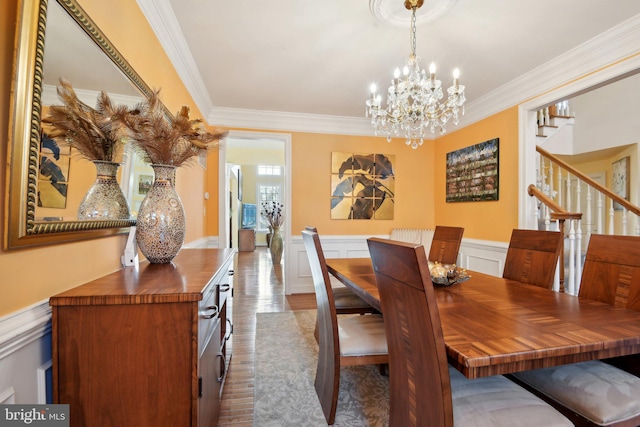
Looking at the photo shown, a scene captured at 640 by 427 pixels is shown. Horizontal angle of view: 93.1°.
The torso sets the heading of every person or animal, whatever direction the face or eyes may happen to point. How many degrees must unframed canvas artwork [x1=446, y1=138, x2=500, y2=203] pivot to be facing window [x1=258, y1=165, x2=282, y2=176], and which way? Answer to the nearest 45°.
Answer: approximately 90° to its right

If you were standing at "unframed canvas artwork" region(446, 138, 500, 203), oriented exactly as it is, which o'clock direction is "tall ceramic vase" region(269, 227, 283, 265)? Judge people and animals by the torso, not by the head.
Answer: The tall ceramic vase is roughly at 2 o'clock from the unframed canvas artwork.

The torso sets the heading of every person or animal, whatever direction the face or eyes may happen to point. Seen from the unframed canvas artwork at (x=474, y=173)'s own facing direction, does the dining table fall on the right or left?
on its left

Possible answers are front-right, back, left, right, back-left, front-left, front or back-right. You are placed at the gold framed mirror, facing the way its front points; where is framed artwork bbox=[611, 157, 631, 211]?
front-left

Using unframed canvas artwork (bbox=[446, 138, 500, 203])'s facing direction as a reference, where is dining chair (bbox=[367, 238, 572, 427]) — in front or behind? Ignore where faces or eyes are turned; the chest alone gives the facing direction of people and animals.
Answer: in front

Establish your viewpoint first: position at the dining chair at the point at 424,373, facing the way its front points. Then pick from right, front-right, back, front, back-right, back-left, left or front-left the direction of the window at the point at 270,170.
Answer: left

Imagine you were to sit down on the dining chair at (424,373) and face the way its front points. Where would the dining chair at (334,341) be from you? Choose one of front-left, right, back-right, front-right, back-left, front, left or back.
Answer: left
